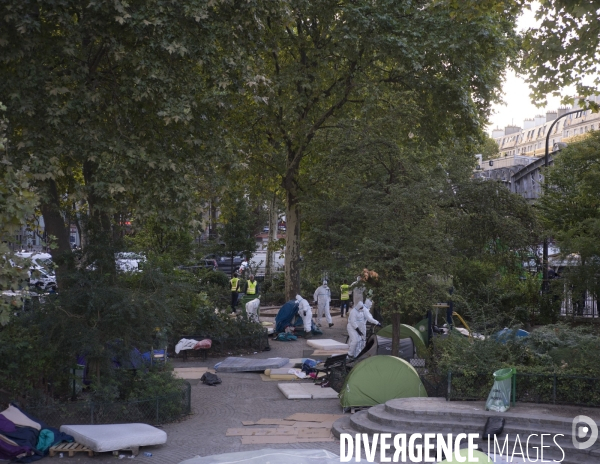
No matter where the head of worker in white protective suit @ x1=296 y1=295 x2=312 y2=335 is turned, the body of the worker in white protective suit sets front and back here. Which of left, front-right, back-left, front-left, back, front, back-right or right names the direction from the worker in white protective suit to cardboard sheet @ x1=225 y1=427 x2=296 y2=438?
left

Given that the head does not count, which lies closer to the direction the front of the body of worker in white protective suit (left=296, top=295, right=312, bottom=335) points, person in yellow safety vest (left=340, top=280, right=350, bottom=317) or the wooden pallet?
the wooden pallet

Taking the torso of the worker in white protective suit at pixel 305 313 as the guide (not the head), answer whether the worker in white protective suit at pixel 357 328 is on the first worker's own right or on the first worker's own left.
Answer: on the first worker's own left

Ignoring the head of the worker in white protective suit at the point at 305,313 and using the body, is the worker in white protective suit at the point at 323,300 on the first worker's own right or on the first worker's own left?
on the first worker's own right

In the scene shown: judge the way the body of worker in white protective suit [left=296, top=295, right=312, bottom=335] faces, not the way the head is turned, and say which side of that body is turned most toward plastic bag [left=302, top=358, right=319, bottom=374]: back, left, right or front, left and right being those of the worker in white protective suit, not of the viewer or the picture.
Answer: left

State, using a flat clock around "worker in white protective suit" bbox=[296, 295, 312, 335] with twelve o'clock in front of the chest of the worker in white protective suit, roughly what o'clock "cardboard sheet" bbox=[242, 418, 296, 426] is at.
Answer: The cardboard sheet is roughly at 9 o'clock from the worker in white protective suit.

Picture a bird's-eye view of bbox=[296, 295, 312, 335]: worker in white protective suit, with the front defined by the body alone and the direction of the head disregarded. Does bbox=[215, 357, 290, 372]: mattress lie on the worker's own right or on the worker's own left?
on the worker's own left

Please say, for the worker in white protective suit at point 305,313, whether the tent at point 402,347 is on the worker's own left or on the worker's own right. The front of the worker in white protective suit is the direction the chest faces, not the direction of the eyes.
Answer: on the worker's own left

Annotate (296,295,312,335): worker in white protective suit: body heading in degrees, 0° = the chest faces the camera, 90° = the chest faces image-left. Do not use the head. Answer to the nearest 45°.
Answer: approximately 90°
